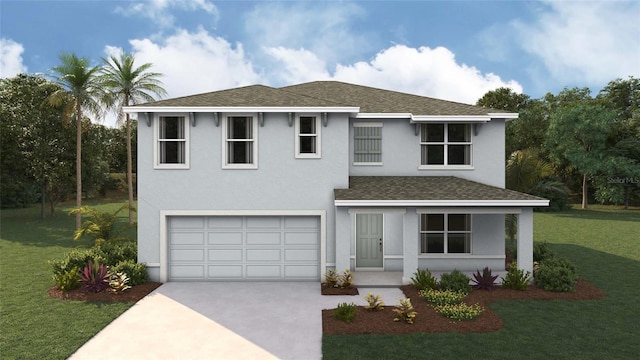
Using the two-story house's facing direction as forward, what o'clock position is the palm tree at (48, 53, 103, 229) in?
The palm tree is roughly at 4 o'clock from the two-story house.

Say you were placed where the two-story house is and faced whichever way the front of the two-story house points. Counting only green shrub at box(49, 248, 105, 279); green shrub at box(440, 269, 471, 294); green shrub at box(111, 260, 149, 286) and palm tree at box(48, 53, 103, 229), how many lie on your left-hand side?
1

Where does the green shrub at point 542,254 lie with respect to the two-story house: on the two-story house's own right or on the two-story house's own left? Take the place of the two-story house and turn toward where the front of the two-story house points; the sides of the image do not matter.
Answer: on the two-story house's own left

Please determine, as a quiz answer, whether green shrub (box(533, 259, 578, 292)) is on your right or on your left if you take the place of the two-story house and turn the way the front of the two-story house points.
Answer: on your left

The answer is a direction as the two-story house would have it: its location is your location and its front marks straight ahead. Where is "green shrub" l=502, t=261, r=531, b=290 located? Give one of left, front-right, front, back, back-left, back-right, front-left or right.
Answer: left

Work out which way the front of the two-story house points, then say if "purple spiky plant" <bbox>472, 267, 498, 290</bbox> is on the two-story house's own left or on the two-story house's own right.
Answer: on the two-story house's own left

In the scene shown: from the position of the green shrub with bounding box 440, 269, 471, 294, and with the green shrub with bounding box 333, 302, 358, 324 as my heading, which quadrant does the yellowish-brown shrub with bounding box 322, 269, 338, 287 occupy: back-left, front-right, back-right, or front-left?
front-right

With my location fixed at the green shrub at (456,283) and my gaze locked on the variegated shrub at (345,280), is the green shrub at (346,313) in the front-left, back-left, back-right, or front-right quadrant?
front-left

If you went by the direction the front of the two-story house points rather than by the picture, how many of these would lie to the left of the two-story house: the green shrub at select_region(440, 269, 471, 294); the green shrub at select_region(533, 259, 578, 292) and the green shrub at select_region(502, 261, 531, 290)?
3

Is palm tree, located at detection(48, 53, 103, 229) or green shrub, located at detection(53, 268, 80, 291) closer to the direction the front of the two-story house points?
the green shrub

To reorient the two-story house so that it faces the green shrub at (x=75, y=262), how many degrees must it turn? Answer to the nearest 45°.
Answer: approximately 90° to its right

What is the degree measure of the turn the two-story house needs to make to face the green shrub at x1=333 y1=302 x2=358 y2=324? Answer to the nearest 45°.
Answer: approximately 45° to its left

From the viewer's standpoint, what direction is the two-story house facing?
toward the camera

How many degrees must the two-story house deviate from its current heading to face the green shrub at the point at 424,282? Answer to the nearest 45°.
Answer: approximately 90° to its left

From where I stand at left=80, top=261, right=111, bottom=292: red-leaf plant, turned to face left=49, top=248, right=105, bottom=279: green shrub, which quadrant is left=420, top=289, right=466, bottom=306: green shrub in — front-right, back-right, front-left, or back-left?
back-right

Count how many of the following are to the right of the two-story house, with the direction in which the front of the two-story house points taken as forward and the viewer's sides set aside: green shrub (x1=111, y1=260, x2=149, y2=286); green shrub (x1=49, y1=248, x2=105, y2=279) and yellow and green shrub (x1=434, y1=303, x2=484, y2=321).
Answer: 2

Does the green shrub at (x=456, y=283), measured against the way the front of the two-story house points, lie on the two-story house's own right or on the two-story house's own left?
on the two-story house's own left
